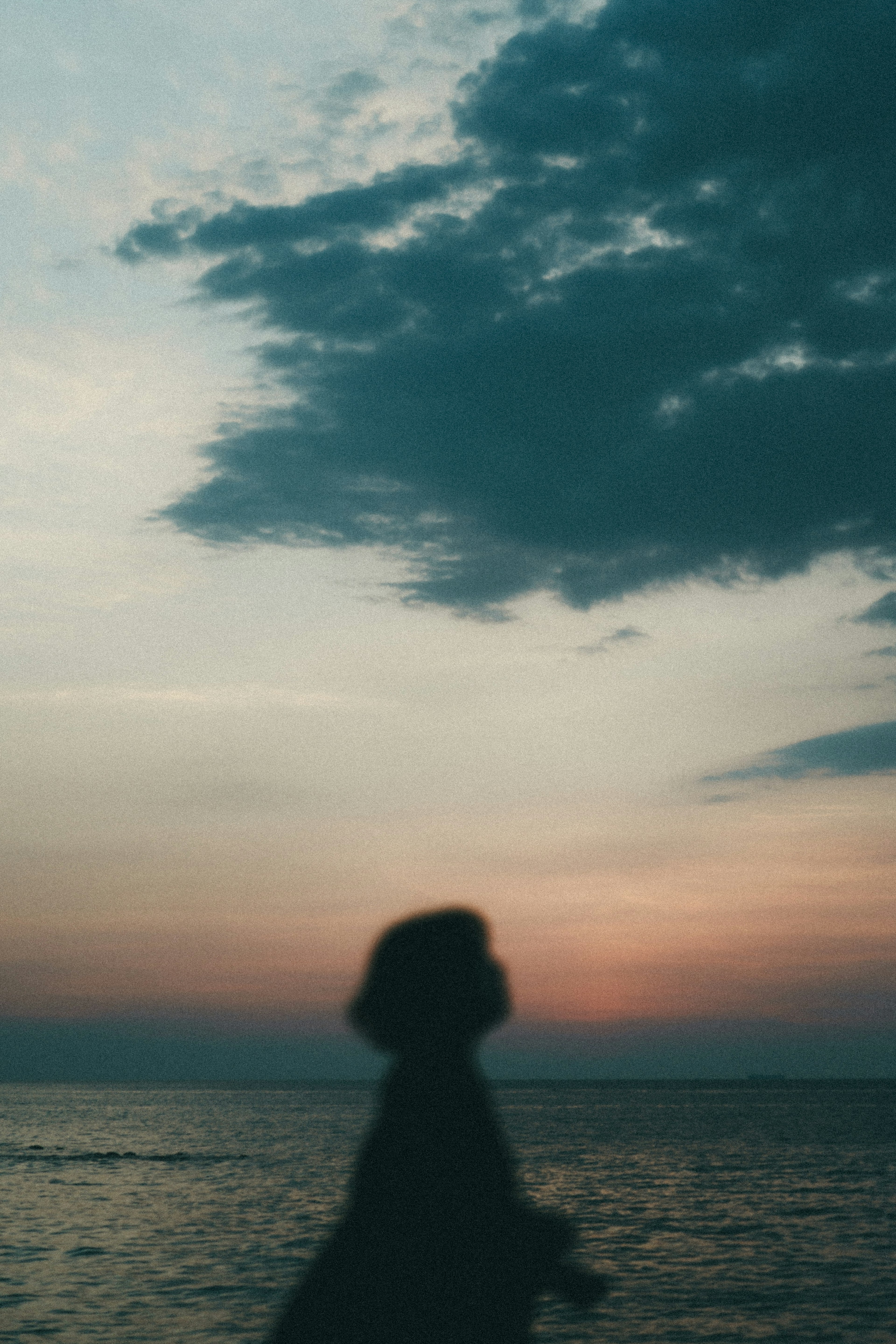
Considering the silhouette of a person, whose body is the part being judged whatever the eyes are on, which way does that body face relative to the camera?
to the viewer's right
